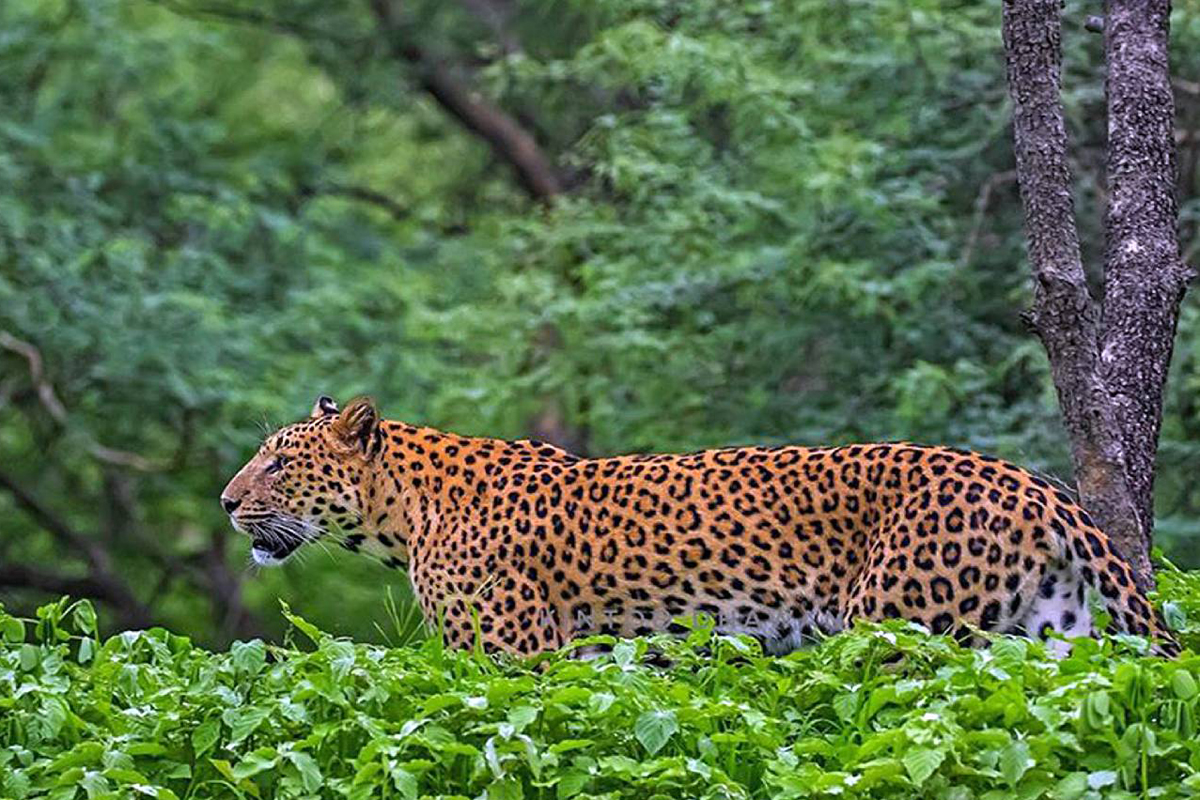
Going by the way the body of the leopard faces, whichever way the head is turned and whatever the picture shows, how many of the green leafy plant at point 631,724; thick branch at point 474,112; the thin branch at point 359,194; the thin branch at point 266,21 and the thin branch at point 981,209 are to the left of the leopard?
1

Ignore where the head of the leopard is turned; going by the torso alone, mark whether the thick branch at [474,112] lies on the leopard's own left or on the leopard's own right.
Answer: on the leopard's own right

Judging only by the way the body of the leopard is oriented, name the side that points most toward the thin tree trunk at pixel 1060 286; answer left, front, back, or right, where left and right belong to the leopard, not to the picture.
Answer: back

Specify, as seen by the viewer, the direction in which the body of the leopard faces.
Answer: to the viewer's left

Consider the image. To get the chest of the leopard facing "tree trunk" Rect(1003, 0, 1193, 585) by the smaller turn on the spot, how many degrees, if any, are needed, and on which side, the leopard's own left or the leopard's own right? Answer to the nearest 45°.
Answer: approximately 180°

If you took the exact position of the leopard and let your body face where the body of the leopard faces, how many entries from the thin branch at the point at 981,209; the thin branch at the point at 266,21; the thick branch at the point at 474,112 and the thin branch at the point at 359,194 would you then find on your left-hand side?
0

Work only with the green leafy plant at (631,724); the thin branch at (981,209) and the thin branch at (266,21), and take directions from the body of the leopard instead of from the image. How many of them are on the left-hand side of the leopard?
1

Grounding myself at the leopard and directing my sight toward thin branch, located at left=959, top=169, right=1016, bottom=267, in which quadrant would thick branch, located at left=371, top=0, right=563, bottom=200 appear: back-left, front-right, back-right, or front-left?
front-left

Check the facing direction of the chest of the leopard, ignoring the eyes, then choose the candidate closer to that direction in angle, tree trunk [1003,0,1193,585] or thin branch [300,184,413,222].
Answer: the thin branch

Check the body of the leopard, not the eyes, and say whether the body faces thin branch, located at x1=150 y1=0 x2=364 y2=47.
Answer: no

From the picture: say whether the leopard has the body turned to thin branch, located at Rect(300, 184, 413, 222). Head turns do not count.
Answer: no
